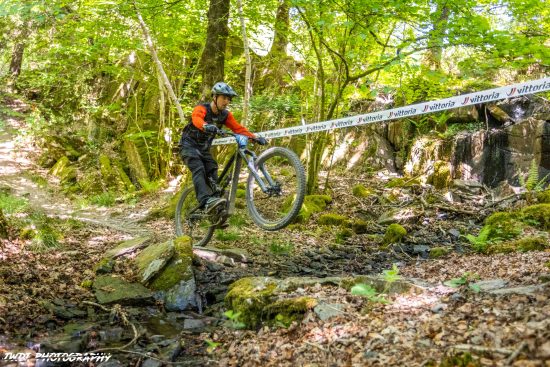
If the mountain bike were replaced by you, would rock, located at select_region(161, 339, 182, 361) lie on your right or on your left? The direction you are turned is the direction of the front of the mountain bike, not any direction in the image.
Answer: on your right

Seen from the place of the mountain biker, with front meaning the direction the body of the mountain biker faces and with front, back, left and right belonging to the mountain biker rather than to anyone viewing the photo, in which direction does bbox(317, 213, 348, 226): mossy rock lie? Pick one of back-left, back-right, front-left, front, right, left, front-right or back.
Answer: left

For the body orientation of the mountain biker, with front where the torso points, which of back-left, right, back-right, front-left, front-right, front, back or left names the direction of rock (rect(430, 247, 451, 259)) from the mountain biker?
front-left

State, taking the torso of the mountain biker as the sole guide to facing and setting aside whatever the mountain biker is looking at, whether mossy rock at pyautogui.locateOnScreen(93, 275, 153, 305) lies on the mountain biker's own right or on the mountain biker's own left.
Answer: on the mountain biker's own right

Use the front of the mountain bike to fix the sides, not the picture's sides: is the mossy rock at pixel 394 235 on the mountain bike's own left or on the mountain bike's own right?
on the mountain bike's own left

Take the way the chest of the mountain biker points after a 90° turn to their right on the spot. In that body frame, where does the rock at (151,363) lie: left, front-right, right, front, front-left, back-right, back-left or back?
front-left

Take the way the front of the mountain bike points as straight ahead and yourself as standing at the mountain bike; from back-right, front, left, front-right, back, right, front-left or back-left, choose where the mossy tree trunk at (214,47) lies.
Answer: back-left

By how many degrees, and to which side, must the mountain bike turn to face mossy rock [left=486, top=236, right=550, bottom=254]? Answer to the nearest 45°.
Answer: approximately 45° to its left

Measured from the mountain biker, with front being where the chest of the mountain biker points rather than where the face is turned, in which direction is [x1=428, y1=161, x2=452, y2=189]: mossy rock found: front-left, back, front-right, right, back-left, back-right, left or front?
left

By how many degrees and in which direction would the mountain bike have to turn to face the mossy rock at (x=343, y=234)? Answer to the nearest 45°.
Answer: approximately 90° to its left

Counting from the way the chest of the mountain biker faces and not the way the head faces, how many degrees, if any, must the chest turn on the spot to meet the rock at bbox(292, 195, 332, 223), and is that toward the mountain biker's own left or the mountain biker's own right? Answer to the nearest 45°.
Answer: approximately 90° to the mountain biker's own left

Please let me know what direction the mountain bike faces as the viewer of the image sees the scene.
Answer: facing the viewer and to the right of the viewer

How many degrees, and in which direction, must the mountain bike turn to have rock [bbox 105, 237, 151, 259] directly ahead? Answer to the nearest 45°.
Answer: approximately 135° to its right

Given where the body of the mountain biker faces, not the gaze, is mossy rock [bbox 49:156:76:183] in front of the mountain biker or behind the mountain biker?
behind
